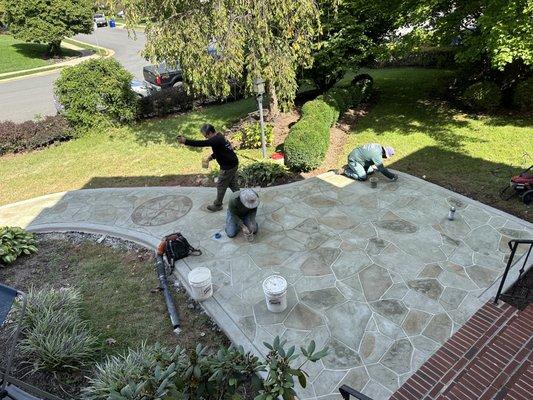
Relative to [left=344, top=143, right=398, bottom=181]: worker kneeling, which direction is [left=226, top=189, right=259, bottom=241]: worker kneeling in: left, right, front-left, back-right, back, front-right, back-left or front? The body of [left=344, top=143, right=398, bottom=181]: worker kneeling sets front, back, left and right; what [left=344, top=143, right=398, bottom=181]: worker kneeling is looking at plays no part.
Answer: back-right

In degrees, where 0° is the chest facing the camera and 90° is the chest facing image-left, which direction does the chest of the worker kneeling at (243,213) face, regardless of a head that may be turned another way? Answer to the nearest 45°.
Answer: approximately 315°

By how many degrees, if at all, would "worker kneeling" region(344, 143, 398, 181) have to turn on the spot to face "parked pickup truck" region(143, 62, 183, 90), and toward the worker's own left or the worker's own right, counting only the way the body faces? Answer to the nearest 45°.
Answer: approximately 135° to the worker's own left

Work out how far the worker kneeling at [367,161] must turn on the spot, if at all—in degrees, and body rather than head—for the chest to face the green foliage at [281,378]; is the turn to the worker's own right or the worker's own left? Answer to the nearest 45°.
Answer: approximately 90° to the worker's own right

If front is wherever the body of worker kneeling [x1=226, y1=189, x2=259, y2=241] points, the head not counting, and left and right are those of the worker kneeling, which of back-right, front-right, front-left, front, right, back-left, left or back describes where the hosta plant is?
back-right

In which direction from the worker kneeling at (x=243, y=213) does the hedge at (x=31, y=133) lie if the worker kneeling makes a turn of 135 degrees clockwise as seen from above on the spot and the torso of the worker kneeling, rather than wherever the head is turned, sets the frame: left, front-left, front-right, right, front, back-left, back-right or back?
front-right

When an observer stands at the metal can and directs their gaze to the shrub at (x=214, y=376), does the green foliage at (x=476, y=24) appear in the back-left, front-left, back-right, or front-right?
back-right

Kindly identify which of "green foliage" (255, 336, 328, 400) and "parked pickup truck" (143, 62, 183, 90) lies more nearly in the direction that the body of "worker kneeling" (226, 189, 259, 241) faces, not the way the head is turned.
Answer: the green foliage

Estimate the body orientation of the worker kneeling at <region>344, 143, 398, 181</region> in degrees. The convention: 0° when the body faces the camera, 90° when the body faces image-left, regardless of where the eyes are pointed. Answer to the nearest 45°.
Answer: approximately 270°

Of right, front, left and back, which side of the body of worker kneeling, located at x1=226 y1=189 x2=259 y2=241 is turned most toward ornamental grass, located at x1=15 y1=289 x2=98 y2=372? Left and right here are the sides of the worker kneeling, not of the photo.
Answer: right

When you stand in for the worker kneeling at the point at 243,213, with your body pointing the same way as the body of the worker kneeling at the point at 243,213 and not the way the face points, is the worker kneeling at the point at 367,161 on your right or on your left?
on your left
